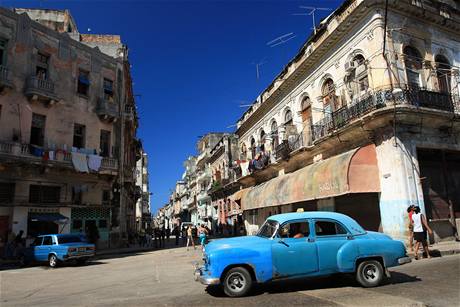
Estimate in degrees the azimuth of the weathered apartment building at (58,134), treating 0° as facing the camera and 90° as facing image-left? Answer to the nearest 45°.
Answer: approximately 315°

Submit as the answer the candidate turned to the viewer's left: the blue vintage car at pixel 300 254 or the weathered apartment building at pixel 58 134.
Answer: the blue vintage car

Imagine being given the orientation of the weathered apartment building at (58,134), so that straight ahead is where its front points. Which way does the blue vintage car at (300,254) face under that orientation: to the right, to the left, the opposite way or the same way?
the opposite way

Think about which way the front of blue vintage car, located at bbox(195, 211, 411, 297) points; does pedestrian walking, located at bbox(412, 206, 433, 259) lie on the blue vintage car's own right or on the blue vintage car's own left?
on the blue vintage car's own right

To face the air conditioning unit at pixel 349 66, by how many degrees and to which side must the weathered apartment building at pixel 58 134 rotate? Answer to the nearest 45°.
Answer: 0° — it already faces it

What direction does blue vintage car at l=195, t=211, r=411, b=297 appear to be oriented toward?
to the viewer's left

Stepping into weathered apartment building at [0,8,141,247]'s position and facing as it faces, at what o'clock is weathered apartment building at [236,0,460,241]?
weathered apartment building at [236,0,460,241] is roughly at 12 o'clock from weathered apartment building at [0,8,141,247].

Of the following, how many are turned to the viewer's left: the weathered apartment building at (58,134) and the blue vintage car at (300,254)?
1

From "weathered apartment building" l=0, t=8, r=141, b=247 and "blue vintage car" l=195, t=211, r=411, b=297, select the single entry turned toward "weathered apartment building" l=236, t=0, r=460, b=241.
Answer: "weathered apartment building" l=0, t=8, r=141, b=247

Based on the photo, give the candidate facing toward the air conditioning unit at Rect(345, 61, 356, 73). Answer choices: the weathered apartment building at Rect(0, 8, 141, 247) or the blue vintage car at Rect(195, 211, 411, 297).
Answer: the weathered apartment building

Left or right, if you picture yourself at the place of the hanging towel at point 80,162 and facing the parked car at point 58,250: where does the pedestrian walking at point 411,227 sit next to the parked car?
left

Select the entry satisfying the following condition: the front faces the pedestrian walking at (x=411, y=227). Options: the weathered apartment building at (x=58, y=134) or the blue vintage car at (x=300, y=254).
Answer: the weathered apartment building
